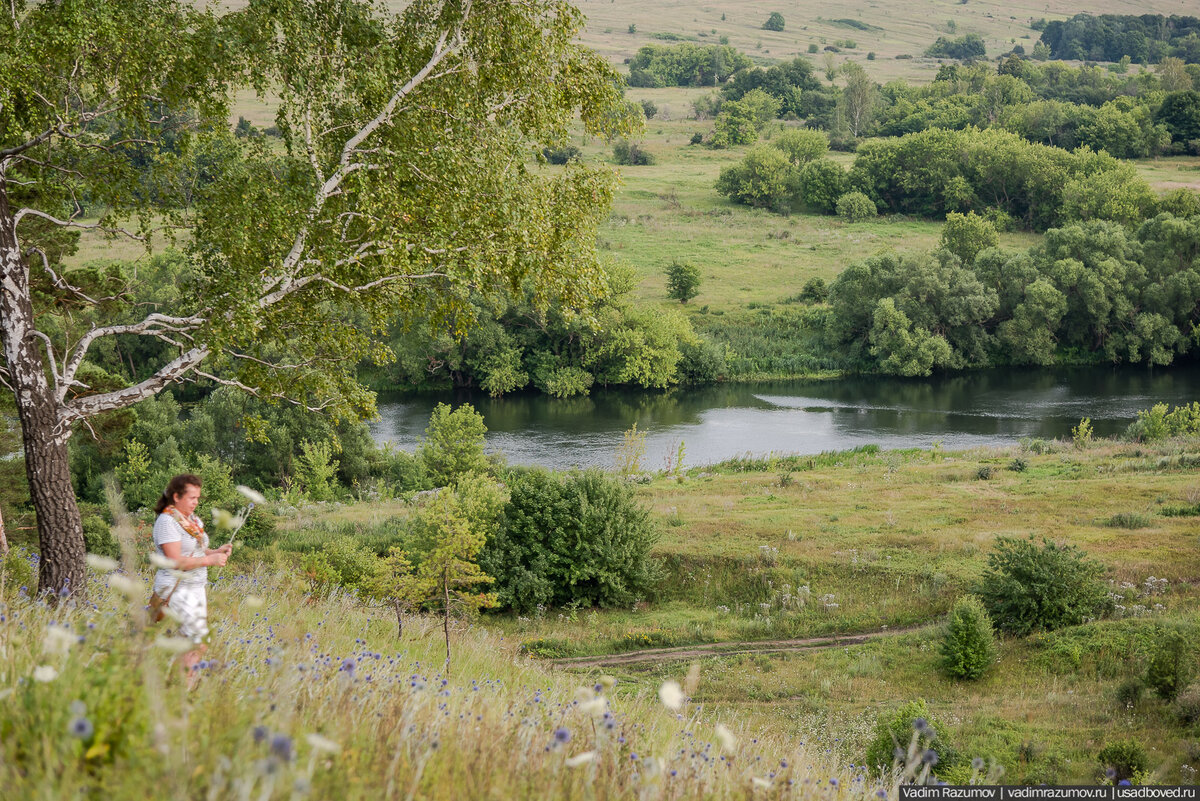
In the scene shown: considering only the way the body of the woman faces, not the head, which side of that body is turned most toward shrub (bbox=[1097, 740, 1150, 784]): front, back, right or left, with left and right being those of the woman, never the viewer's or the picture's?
front

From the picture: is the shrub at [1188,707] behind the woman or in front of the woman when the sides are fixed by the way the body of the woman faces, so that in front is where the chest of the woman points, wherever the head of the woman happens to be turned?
in front

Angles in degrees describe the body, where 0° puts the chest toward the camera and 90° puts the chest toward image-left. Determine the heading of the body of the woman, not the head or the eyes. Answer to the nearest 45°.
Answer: approximately 270°

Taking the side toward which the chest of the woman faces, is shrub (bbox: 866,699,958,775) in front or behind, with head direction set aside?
in front
